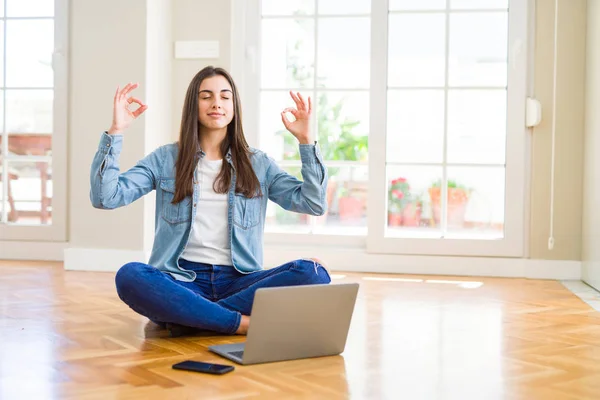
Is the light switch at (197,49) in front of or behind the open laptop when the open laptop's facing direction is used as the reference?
in front

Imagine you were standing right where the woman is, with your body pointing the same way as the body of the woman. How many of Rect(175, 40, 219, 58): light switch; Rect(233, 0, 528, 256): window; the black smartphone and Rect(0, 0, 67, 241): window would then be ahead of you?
1

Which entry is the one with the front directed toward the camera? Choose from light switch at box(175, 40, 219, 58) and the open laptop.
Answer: the light switch

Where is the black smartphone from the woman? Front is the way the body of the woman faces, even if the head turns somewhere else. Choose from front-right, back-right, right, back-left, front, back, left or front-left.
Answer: front

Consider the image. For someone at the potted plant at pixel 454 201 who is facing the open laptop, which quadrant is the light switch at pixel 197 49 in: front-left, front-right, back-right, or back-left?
front-right

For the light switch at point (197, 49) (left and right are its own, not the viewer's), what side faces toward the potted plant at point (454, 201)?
left

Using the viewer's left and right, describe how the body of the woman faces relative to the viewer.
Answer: facing the viewer

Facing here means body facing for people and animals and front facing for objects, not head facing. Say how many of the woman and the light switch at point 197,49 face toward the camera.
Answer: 2

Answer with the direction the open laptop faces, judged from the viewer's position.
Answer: facing away from the viewer and to the left of the viewer

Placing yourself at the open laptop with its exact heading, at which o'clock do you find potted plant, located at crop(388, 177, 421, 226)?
The potted plant is roughly at 2 o'clock from the open laptop.

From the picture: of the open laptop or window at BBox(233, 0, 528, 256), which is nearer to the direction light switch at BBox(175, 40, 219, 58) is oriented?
the open laptop

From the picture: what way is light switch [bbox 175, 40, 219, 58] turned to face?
toward the camera

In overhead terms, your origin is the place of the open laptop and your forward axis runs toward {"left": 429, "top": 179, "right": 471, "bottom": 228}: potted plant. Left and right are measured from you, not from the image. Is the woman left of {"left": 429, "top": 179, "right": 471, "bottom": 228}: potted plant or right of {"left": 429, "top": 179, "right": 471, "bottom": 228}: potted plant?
left

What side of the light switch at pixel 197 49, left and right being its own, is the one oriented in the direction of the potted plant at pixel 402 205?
left

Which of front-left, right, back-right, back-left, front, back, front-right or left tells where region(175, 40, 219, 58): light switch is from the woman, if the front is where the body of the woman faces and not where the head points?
back

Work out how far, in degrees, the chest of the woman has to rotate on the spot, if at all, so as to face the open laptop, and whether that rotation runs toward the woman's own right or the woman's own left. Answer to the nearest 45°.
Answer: approximately 45° to the woman's own left
